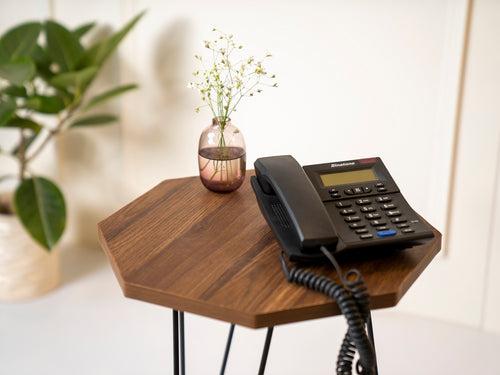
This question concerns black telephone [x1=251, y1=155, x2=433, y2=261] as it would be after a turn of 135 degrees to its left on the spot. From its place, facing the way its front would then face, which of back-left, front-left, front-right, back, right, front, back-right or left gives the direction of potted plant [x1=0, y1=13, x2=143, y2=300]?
left

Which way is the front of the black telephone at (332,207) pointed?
toward the camera
